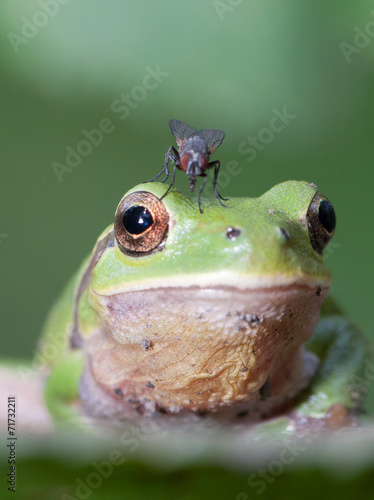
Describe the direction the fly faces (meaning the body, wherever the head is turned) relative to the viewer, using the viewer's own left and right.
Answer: facing the viewer
